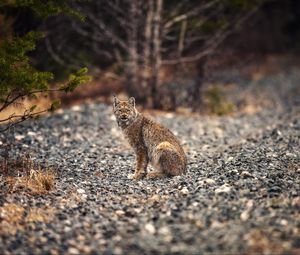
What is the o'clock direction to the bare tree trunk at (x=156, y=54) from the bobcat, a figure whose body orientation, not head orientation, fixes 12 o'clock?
The bare tree trunk is roughly at 3 o'clock from the bobcat.

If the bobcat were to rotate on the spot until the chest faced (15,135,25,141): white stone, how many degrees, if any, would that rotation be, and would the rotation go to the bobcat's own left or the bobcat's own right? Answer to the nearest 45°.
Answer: approximately 45° to the bobcat's own right

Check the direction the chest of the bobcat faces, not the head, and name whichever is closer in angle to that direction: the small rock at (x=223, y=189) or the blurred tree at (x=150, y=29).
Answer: the blurred tree

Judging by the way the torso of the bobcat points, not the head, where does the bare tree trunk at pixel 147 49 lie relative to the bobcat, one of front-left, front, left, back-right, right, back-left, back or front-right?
right

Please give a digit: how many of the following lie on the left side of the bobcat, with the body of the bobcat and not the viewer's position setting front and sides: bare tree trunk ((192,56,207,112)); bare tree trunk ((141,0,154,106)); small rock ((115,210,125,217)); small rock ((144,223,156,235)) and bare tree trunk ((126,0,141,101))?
2

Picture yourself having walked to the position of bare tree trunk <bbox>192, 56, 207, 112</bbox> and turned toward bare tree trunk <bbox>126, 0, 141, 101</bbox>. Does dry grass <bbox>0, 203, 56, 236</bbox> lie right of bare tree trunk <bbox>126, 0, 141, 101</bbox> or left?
left

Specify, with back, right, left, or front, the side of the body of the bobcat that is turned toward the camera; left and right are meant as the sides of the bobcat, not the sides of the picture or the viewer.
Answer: left

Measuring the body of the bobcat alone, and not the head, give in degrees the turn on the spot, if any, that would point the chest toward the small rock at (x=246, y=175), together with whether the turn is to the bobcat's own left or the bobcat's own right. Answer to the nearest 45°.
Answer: approximately 135° to the bobcat's own left

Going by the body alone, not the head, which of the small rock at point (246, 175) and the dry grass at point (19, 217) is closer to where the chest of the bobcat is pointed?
the dry grass

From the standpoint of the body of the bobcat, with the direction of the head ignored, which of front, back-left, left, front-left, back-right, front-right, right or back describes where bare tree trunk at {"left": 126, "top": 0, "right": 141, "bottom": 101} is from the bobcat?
right

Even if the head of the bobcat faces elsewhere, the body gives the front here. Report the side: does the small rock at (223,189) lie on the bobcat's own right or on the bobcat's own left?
on the bobcat's own left

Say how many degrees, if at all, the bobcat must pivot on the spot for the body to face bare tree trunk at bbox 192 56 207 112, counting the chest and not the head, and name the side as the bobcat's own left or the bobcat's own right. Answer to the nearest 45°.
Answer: approximately 90° to the bobcat's own right

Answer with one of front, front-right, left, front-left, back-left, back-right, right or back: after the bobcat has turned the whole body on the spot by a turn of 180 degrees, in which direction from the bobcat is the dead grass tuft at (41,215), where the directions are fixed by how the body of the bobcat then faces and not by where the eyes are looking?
back-right

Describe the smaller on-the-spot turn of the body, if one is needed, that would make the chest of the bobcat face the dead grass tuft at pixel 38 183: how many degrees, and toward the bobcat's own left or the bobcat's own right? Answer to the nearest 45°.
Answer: approximately 45° to the bobcat's own left

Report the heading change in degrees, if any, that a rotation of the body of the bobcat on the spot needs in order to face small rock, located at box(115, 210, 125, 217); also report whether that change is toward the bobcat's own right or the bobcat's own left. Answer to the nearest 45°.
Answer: approximately 90° to the bobcat's own left
